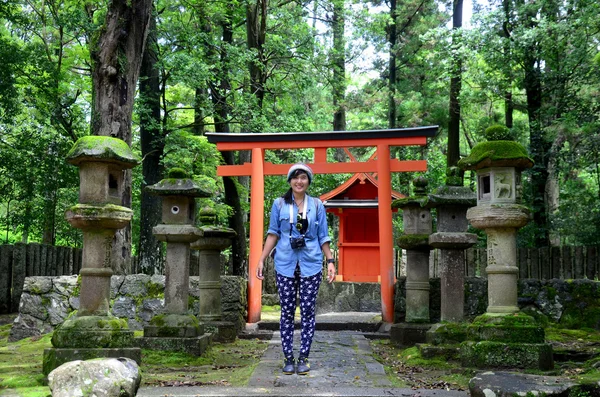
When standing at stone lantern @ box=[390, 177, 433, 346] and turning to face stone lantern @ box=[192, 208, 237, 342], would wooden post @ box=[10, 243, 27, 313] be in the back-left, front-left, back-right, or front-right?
front-right

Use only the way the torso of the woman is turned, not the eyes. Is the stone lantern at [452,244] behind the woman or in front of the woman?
behind

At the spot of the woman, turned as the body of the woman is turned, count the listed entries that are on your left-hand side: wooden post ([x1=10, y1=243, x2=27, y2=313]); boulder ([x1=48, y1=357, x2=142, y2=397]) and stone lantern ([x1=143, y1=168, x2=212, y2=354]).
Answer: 0

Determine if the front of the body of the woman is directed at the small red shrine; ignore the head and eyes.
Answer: no

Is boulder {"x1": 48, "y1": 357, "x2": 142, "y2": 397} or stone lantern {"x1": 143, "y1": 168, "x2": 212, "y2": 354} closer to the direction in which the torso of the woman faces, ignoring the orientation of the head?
the boulder

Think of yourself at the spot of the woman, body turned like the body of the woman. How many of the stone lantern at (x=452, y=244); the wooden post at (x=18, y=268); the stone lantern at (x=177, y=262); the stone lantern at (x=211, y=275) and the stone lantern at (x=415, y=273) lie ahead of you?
0

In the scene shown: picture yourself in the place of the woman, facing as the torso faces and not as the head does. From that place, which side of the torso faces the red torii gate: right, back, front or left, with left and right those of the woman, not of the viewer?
back

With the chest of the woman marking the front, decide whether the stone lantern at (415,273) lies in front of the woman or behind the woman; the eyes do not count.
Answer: behind

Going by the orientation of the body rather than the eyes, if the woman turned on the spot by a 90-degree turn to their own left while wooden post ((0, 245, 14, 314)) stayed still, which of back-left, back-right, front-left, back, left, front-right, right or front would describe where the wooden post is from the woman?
back-left

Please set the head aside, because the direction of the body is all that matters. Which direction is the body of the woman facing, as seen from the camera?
toward the camera

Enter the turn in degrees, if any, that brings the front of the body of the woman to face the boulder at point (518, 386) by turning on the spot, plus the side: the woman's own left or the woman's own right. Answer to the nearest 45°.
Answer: approximately 45° to the woman's own left

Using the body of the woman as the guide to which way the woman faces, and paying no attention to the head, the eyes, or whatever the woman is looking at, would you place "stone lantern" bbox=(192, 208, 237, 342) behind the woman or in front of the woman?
behind

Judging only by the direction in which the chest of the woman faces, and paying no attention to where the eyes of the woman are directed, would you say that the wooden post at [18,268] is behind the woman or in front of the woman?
behind

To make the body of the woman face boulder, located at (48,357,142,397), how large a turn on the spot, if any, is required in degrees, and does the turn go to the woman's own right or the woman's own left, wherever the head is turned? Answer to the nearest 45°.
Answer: approximately 45° to the woman's own right

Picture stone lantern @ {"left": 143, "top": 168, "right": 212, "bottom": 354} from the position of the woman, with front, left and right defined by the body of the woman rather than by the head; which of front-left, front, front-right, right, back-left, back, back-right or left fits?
back-right

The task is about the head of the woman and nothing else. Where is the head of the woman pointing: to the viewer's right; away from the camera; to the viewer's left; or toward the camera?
toward the camera

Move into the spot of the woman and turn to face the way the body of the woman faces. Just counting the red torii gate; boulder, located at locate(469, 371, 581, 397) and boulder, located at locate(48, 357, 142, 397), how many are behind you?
1
